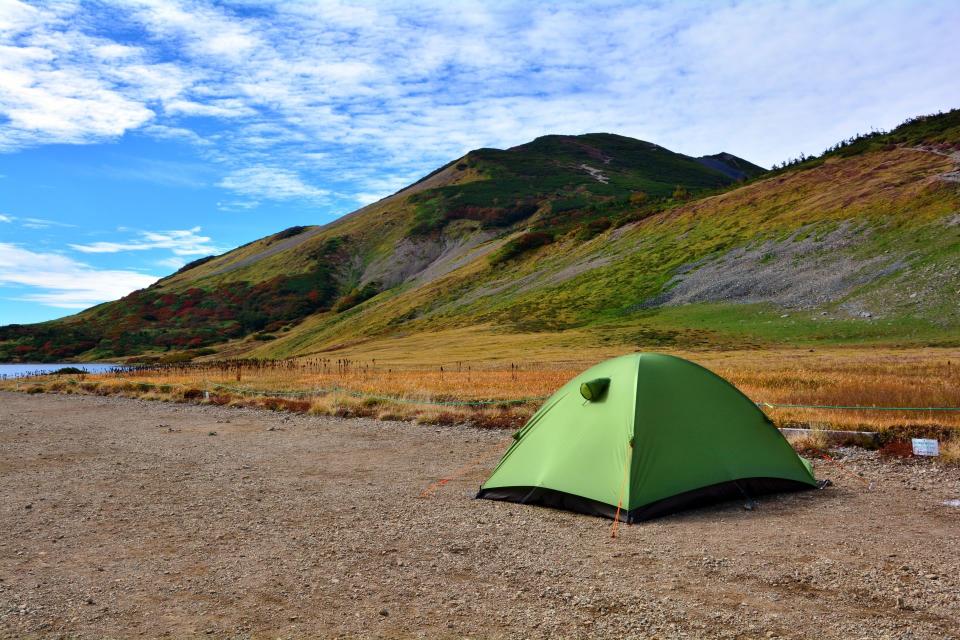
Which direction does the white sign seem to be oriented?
toward the camera

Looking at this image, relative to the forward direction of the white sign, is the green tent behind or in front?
in front
